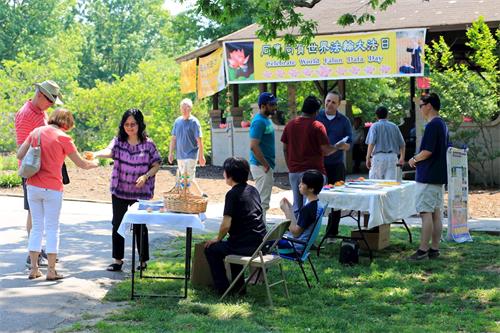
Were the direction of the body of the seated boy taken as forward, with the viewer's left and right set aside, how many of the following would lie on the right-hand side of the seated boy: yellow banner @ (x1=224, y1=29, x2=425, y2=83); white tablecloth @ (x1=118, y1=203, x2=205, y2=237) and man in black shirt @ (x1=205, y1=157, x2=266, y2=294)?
1

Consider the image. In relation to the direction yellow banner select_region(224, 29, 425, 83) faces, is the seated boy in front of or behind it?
in front

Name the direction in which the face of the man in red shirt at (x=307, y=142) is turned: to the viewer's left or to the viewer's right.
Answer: to the viewer's right

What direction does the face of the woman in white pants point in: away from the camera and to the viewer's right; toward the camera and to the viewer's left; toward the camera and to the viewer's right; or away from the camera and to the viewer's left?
away from the camera and to the viewer's right

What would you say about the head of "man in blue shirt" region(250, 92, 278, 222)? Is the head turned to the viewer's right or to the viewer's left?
to the viewer's right

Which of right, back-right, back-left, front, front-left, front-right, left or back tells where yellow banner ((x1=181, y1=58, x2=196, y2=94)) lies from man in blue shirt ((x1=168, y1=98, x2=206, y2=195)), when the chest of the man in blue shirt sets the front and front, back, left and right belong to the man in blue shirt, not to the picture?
back

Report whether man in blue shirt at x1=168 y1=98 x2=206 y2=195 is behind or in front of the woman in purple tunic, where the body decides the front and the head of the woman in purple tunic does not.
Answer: behind

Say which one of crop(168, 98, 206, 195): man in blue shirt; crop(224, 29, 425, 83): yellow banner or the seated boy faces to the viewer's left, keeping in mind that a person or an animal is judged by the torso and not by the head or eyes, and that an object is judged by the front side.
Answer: the seated boy

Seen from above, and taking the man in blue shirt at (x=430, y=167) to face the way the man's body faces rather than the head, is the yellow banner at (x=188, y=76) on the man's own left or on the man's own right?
on the man's own right

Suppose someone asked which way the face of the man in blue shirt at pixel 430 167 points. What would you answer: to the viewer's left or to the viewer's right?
to the viewer's left

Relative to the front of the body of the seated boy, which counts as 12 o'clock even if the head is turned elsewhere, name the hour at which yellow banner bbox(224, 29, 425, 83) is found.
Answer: The yellow banner is roughly at 3 o'clock from the seated boy.

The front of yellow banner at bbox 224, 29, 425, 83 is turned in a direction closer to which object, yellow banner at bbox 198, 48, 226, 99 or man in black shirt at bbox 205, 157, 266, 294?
the man in black shirt

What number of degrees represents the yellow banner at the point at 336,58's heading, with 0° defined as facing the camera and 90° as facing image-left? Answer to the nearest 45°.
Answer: approximately 0°

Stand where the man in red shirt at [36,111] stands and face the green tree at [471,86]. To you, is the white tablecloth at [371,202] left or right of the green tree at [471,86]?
right

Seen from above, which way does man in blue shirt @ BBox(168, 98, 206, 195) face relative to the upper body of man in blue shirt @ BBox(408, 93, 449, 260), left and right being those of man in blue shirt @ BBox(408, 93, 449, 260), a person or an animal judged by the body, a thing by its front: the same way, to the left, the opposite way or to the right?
to the left

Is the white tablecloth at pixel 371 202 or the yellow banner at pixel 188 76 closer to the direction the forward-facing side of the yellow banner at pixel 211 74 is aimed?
the white tablecloth

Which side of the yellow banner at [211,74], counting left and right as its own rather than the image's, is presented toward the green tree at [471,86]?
left

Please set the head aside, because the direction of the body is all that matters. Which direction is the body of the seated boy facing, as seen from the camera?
to the viewer's left
